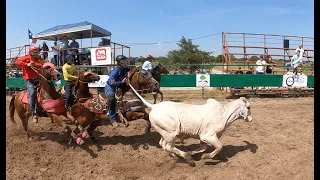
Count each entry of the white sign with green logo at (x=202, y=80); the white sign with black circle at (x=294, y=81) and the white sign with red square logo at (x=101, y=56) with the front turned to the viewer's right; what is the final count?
0

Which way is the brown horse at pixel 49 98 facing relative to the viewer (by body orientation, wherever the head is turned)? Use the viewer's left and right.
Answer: facing the viewer and to the right of the viewer

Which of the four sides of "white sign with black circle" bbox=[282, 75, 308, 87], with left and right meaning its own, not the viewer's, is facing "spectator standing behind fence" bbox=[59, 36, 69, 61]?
right

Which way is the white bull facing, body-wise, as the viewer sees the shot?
to the viewer's right

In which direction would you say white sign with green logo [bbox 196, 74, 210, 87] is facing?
toward the camera

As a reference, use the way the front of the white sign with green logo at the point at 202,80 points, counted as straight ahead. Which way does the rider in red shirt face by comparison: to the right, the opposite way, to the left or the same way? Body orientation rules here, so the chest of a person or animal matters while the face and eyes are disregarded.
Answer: to the left

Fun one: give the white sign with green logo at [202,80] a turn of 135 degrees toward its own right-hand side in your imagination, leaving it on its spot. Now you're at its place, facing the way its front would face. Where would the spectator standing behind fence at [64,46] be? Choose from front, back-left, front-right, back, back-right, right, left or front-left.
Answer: front-left

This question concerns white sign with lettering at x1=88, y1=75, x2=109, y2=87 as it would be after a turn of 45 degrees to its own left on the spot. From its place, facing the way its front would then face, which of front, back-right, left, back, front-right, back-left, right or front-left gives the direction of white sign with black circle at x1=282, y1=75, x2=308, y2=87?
front-left

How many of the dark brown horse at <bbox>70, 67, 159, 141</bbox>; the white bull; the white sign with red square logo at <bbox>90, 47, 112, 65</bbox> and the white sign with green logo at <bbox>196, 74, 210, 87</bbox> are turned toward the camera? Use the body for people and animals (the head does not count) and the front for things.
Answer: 2

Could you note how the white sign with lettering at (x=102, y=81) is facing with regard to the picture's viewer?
facing the viewer

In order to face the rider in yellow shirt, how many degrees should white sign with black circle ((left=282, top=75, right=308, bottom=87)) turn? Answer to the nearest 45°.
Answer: approximately 45° to its right

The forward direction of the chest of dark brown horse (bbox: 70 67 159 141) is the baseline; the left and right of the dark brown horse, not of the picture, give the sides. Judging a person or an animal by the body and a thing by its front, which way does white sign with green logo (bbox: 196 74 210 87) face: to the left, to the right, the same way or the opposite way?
to the right

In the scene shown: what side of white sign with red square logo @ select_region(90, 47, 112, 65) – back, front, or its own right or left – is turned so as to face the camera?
front
